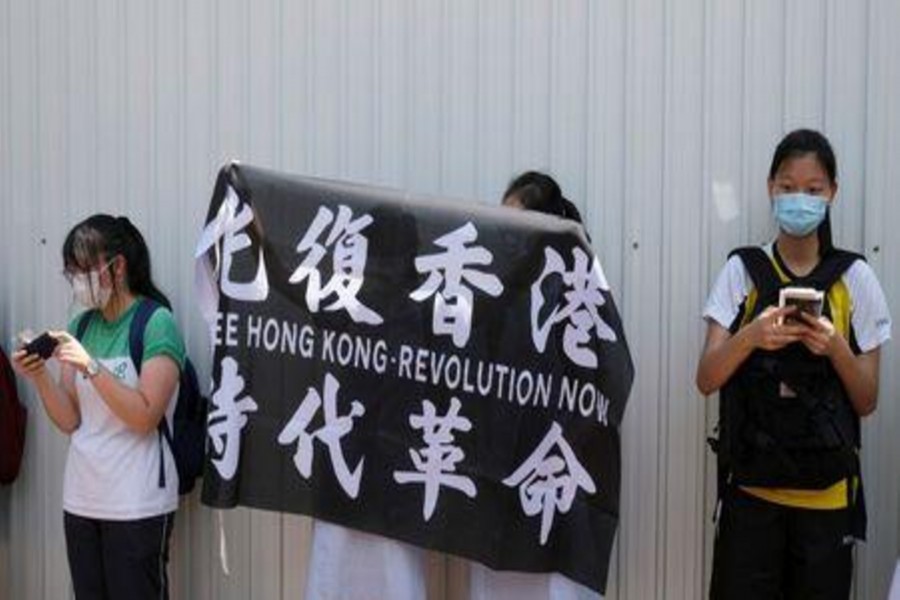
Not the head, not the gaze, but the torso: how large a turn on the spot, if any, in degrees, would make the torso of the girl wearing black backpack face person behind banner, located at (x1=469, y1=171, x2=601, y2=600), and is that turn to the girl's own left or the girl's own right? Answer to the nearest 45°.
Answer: approximately 90° to the girl's own right

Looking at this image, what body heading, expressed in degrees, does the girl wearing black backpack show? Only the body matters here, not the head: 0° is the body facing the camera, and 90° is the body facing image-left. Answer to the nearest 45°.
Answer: approximately 0°
